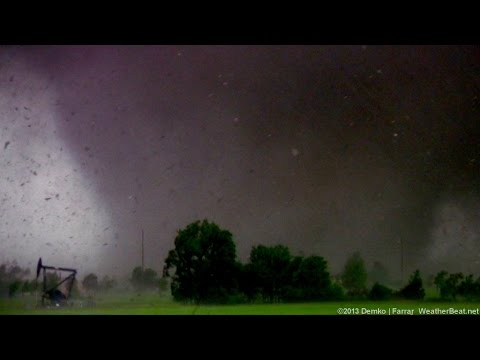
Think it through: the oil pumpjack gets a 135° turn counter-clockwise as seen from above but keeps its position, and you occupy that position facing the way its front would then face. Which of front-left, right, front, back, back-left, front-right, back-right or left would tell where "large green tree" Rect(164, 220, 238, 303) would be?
front-left

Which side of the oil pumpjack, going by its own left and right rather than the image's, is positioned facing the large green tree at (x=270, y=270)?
back

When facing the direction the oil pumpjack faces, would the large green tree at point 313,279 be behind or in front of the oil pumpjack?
behind

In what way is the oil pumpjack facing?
to the viewer's left

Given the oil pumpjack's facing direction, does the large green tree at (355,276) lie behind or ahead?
behind

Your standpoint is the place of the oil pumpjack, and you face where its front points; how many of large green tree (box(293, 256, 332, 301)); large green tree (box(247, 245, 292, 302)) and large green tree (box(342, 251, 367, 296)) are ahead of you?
0
